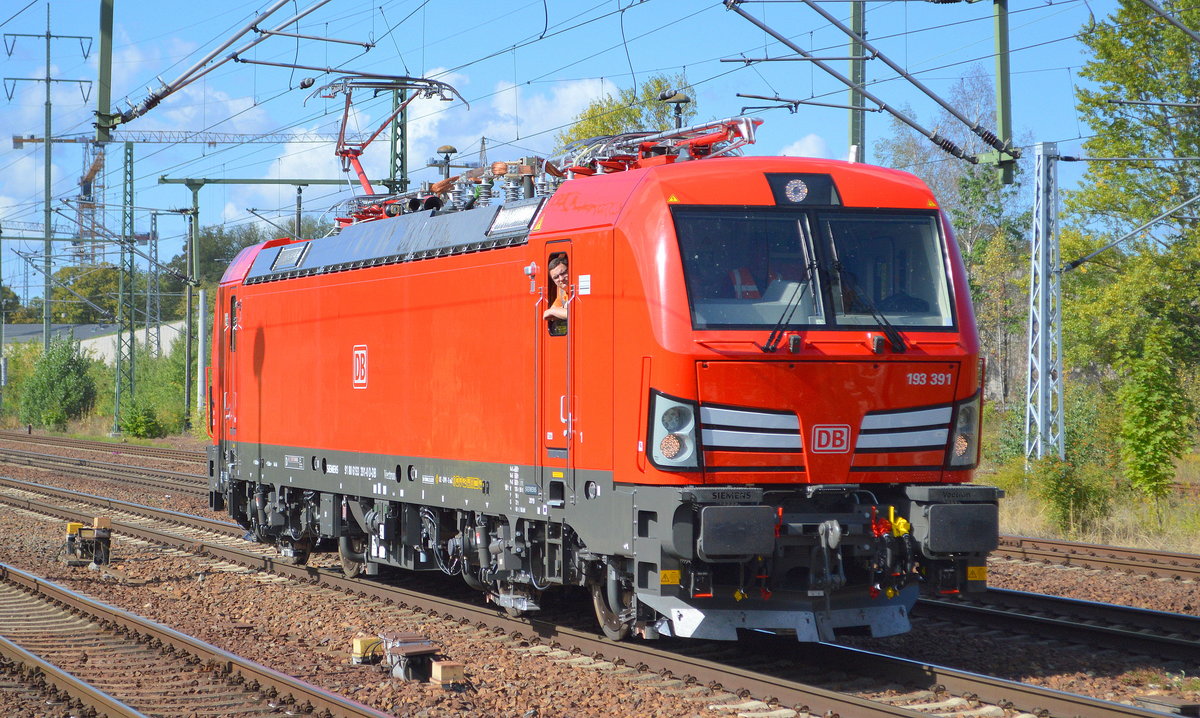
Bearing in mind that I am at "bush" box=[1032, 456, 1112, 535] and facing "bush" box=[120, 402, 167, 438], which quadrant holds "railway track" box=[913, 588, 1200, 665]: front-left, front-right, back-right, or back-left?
back-left

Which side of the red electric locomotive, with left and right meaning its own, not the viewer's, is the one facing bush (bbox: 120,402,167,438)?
back

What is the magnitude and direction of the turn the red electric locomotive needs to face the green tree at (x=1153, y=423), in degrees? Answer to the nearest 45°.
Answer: approximately 90° to its left

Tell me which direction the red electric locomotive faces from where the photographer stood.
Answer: facing the viewer and to the right of the viewer

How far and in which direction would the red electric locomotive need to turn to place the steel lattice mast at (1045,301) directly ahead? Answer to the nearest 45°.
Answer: approximately 90° to its left

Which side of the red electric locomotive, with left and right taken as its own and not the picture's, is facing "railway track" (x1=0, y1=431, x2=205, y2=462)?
back

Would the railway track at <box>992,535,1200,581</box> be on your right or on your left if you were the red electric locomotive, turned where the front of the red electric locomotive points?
on your left

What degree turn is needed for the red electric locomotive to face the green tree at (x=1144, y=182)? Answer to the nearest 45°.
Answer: approximately 90° to its left

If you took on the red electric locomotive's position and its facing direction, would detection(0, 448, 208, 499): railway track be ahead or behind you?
behind

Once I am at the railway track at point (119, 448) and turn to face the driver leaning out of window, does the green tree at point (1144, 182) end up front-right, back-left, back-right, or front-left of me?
front-left

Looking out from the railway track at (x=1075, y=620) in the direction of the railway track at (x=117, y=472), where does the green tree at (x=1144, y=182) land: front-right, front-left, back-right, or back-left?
front-right

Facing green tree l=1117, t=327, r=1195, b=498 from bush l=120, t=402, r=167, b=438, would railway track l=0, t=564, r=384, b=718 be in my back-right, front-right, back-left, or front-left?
front-right
